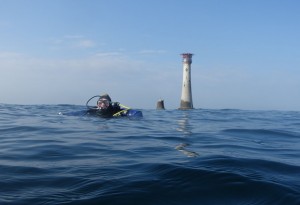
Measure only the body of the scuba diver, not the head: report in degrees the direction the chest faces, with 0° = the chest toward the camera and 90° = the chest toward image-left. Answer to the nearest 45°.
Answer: approximately 45°

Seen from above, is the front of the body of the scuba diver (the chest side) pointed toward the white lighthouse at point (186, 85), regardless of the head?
no
